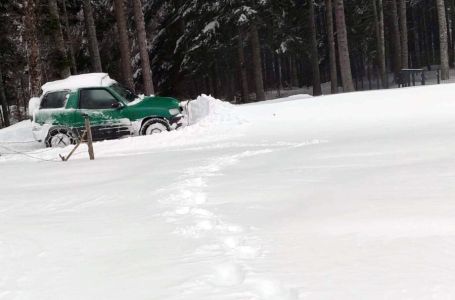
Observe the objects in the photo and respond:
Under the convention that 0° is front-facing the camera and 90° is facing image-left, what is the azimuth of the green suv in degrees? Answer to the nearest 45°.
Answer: approximately 270°

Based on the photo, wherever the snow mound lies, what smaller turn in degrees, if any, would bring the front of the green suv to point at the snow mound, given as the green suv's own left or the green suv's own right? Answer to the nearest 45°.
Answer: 0° — it already faces it
